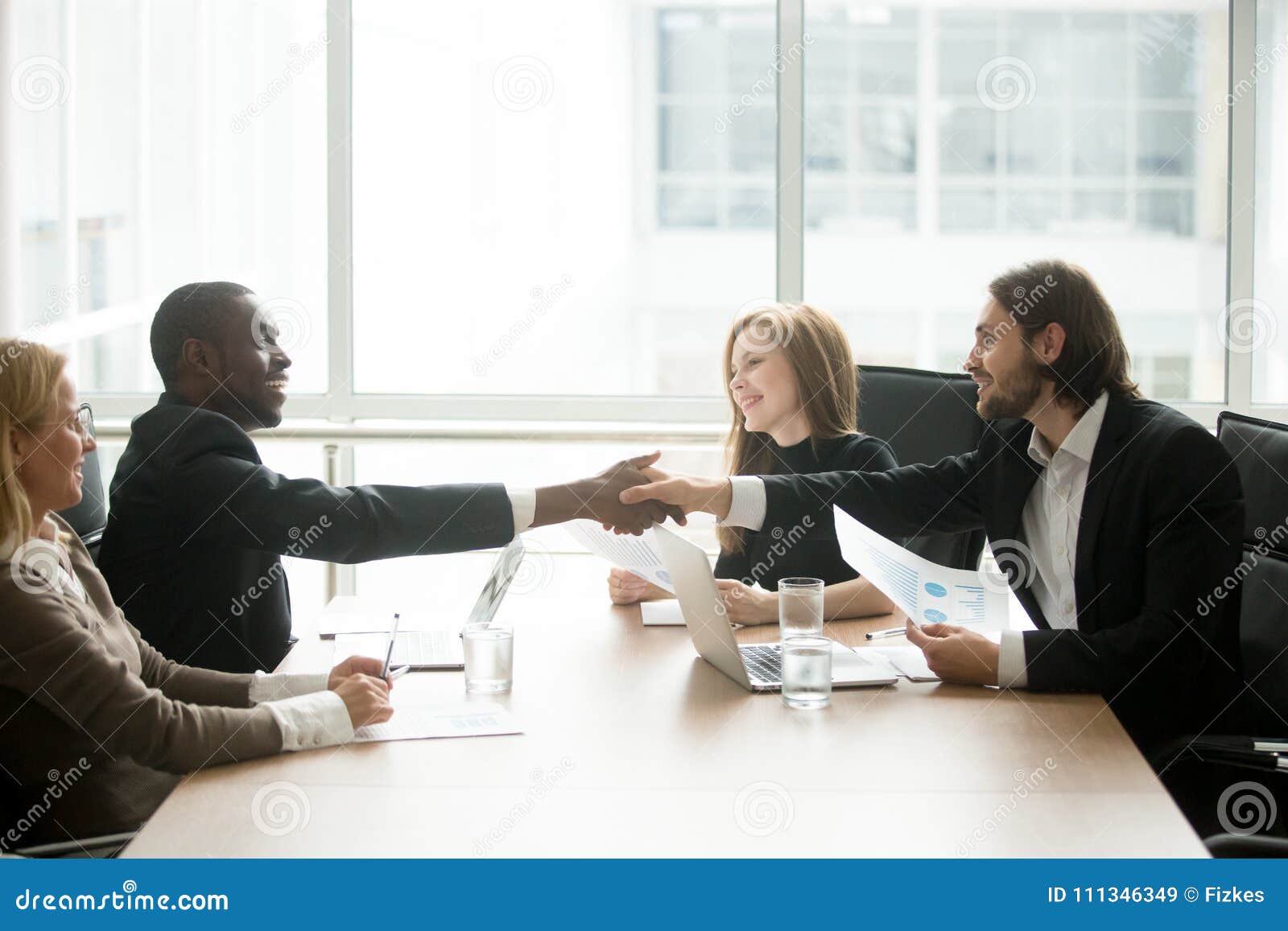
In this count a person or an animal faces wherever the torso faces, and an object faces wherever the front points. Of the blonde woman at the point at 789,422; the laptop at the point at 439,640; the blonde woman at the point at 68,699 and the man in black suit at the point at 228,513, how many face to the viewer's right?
2

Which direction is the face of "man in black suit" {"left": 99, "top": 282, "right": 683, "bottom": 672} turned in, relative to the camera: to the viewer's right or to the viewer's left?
to the viewer's right

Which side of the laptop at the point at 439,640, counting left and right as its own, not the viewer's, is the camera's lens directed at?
left

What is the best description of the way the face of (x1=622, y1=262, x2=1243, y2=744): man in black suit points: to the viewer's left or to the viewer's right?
to the viewer's left

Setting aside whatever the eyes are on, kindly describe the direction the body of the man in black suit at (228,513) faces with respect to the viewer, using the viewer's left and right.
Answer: facing to the right of the viewer

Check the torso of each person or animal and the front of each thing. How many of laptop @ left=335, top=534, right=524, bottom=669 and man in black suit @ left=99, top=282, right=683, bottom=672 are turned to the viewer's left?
1

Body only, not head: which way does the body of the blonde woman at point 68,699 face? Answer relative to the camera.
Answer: to the viewer's right

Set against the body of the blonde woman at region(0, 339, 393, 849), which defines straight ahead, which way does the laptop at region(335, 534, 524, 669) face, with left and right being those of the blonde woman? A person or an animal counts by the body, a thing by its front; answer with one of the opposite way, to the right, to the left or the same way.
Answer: the opposite way

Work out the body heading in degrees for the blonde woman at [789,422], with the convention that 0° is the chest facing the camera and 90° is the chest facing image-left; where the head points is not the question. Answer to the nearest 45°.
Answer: approximately 45°
